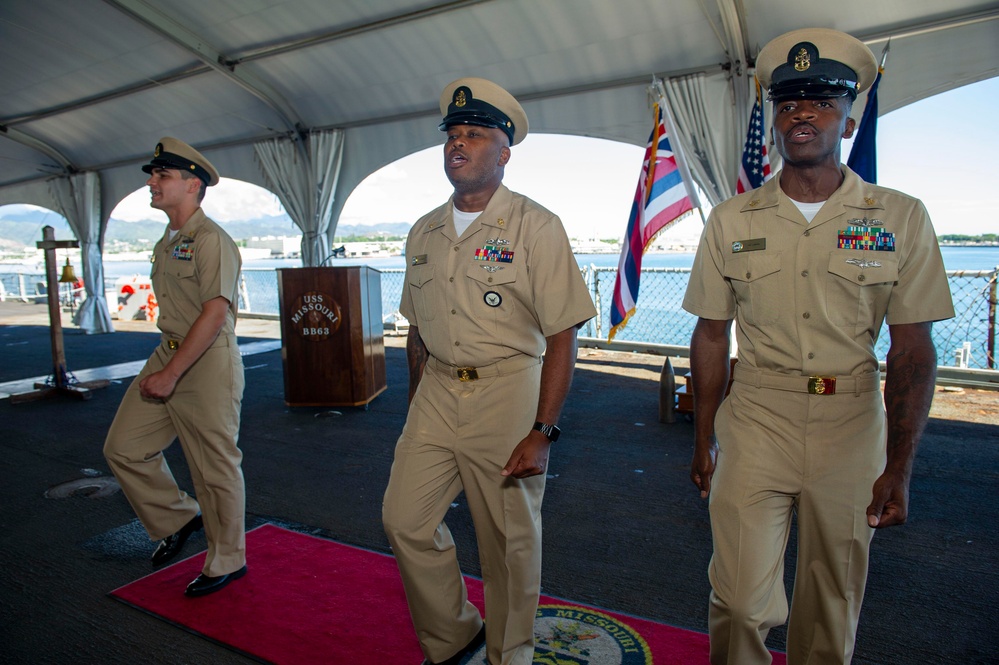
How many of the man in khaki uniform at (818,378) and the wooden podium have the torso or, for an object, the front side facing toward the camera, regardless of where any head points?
2

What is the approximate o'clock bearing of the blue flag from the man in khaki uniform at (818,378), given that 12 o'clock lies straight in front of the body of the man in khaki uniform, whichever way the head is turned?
The blue flag is roughly at 6 o'clock from the man in khaki uniform.

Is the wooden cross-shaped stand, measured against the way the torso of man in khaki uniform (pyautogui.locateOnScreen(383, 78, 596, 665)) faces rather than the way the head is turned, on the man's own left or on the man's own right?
on the man's own right

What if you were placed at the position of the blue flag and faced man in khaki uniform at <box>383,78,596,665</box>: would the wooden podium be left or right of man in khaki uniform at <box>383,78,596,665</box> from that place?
right

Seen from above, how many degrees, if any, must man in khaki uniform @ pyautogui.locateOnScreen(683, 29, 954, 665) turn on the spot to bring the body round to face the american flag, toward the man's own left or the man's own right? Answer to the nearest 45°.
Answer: approximately 180°

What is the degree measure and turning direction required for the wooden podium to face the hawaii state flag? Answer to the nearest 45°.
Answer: approximately 90° to its left

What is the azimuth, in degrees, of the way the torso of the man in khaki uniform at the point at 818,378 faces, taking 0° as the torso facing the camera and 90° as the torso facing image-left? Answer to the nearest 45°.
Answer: approximately 0°

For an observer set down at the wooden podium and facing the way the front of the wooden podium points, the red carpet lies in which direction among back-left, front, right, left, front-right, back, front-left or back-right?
front

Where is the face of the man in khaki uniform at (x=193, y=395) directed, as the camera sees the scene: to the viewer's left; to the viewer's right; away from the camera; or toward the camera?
to the viewer's left

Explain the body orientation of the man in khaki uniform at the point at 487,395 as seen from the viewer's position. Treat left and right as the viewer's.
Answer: facing the viewer and to the left of the viewer

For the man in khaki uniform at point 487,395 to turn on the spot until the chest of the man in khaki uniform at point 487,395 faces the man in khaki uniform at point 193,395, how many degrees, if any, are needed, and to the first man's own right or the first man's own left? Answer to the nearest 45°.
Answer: approximately 90° to the first man's own right

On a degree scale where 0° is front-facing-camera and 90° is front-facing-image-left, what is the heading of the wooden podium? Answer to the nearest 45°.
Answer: approximately 0°

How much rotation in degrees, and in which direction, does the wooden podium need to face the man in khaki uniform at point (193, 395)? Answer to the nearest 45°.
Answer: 0° — it already faces them
